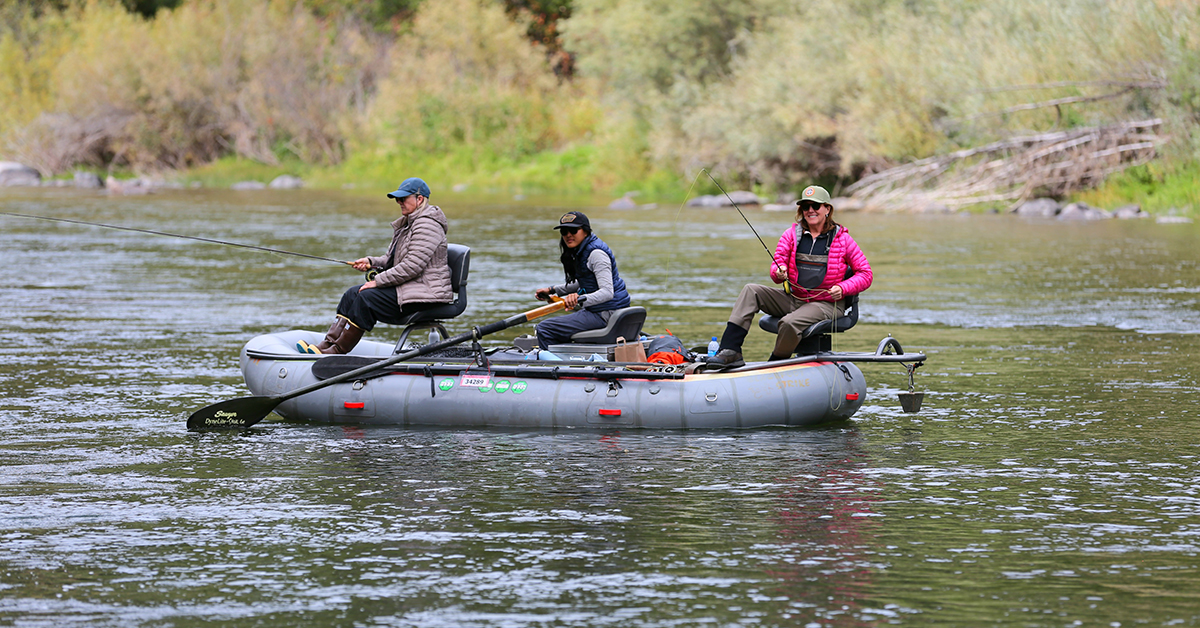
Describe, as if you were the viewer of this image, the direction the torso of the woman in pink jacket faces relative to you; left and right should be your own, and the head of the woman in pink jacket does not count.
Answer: facing the viewer and to the left of the viewer

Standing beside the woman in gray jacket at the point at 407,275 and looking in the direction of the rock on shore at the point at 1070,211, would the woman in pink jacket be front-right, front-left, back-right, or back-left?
front-right

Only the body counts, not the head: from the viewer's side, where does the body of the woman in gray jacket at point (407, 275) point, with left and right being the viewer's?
facing to the left of the viewer

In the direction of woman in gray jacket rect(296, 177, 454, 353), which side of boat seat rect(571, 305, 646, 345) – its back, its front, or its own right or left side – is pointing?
front

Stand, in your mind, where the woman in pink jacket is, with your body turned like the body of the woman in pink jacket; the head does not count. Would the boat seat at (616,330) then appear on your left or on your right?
on your right

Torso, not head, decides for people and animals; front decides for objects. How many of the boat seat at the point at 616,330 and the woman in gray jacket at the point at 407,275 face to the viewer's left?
2

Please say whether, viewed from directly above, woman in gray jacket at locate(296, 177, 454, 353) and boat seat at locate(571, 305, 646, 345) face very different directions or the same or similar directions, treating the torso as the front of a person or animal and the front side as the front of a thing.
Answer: same or similar directions

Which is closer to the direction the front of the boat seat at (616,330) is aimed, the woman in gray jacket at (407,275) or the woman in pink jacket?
the woman in gray jacket

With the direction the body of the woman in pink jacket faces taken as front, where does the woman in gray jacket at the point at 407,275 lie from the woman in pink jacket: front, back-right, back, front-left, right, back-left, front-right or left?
front-right

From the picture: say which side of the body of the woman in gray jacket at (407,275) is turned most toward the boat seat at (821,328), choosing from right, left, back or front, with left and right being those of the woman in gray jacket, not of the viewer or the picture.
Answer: back

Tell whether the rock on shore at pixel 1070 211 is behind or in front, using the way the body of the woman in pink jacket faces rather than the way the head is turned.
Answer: behind

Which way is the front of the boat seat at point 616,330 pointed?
to the viewer's left
